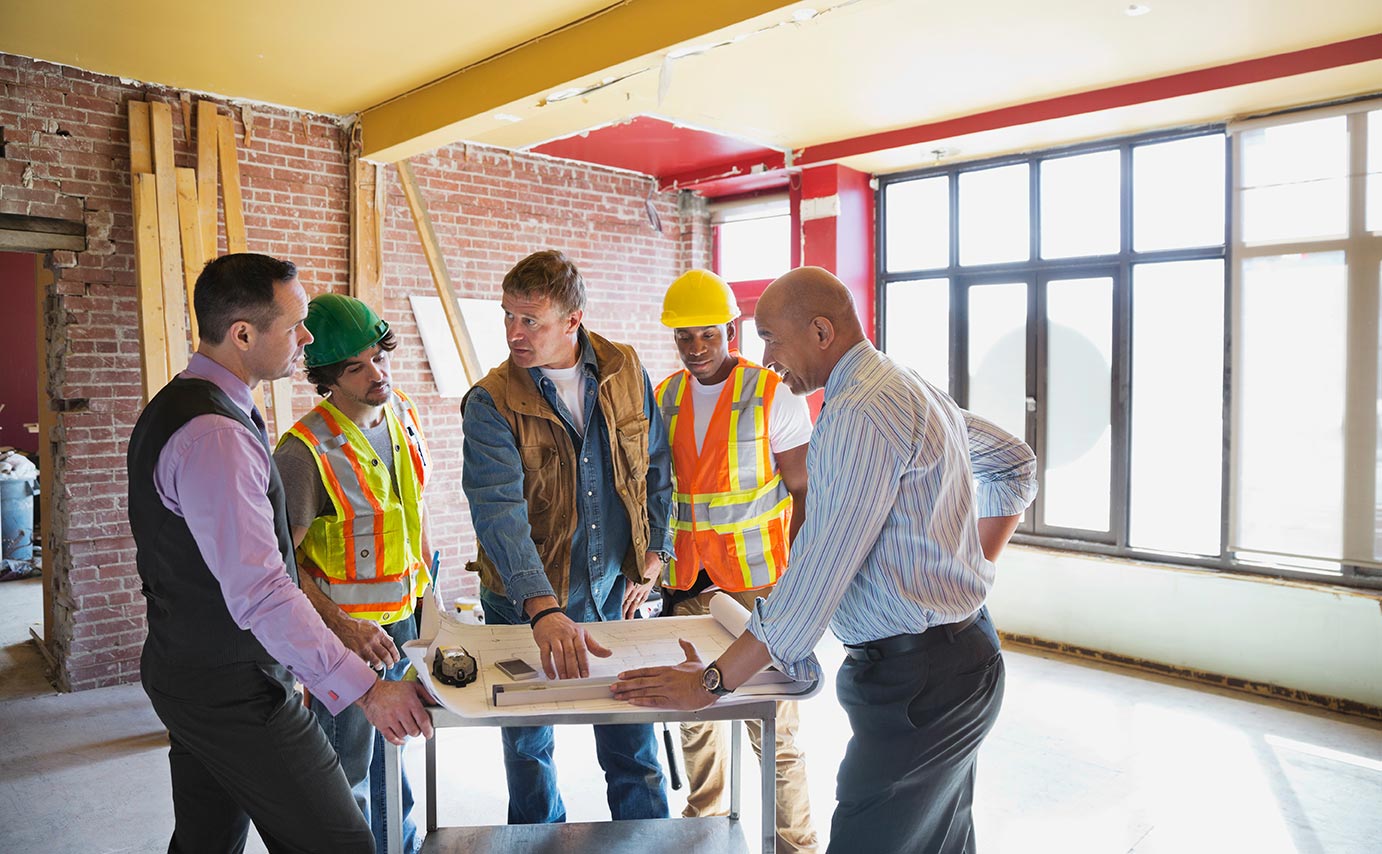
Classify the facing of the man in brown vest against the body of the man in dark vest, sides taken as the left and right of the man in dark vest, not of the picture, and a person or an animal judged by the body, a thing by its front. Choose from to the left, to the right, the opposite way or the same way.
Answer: to the right

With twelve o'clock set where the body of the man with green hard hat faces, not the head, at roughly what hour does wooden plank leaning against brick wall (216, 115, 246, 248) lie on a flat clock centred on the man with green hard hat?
The wooden plank leaning against brick wall is roughly at 7 o'clock from the man with green hard hat.

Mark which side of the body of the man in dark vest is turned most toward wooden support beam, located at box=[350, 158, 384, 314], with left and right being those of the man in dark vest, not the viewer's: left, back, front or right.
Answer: left

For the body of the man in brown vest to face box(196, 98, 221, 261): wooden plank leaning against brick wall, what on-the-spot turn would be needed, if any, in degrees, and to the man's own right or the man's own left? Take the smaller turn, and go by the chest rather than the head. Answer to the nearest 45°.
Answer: approximately 135° to the man's own right

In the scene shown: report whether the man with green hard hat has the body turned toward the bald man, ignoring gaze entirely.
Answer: yes

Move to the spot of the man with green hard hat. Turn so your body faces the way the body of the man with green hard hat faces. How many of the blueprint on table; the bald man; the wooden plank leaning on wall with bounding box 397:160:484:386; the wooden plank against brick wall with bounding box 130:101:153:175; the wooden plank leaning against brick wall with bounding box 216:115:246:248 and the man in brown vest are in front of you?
3

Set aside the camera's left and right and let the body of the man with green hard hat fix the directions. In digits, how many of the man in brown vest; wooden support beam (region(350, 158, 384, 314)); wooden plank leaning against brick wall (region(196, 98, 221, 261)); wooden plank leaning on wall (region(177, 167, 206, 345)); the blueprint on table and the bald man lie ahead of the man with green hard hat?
3

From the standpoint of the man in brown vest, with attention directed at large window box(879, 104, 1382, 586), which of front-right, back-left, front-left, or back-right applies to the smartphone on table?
back-right

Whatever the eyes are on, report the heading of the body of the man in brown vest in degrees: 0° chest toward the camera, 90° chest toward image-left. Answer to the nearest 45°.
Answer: approximately 0°

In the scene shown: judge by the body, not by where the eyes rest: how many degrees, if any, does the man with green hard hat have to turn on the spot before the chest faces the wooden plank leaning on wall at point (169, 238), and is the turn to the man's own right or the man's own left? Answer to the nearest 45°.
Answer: approximately 135° to the man's own left

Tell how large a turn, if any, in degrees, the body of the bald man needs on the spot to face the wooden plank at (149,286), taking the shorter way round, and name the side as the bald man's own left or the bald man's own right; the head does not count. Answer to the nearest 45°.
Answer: approximately 45° to the bald man's own right

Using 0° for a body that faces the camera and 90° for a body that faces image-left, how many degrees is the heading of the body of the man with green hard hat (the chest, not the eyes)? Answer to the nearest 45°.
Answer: approximately 315°

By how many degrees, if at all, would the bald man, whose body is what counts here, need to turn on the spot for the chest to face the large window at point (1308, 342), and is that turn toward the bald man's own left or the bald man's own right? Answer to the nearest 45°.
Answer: approximately 135° to the bald man's own right

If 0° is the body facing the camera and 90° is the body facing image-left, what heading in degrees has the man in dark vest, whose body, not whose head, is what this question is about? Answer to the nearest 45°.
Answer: approximately 270°

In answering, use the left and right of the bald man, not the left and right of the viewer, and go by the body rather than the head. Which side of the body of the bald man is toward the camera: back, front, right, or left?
left

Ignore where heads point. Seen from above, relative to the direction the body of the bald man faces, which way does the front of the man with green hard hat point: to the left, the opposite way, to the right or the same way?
the opposite way
